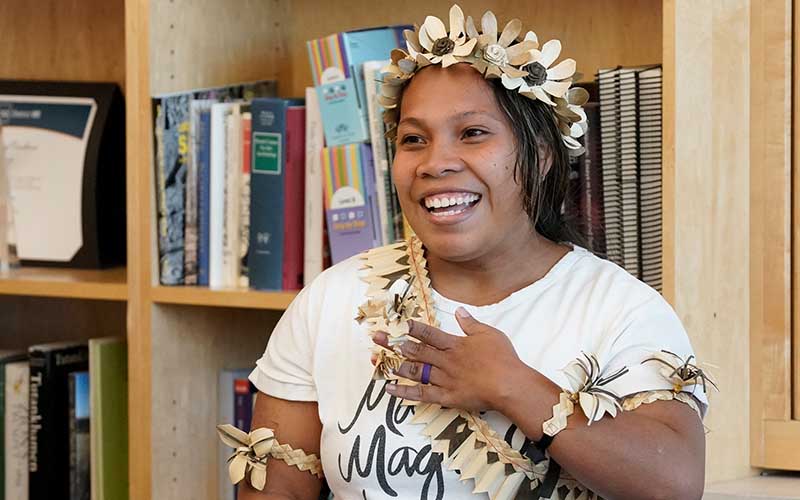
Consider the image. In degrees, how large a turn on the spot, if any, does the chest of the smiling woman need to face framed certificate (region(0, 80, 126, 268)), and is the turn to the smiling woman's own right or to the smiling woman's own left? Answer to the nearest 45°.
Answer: approximately 90° to the smiling woman's own right

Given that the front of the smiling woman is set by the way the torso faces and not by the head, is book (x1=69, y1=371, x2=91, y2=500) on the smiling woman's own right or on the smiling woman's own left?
on the smiling woman's own right

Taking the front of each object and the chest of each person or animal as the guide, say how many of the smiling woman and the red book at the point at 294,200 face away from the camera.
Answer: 0

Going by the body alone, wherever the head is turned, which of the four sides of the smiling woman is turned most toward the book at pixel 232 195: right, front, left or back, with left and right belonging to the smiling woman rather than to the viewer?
right

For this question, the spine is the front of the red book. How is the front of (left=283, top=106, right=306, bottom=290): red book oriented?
toward the camera

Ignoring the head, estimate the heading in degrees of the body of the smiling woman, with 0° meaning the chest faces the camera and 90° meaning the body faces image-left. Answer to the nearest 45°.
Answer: approximately 45°

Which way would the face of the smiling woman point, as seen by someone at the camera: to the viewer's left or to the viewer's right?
to the viewer's left
